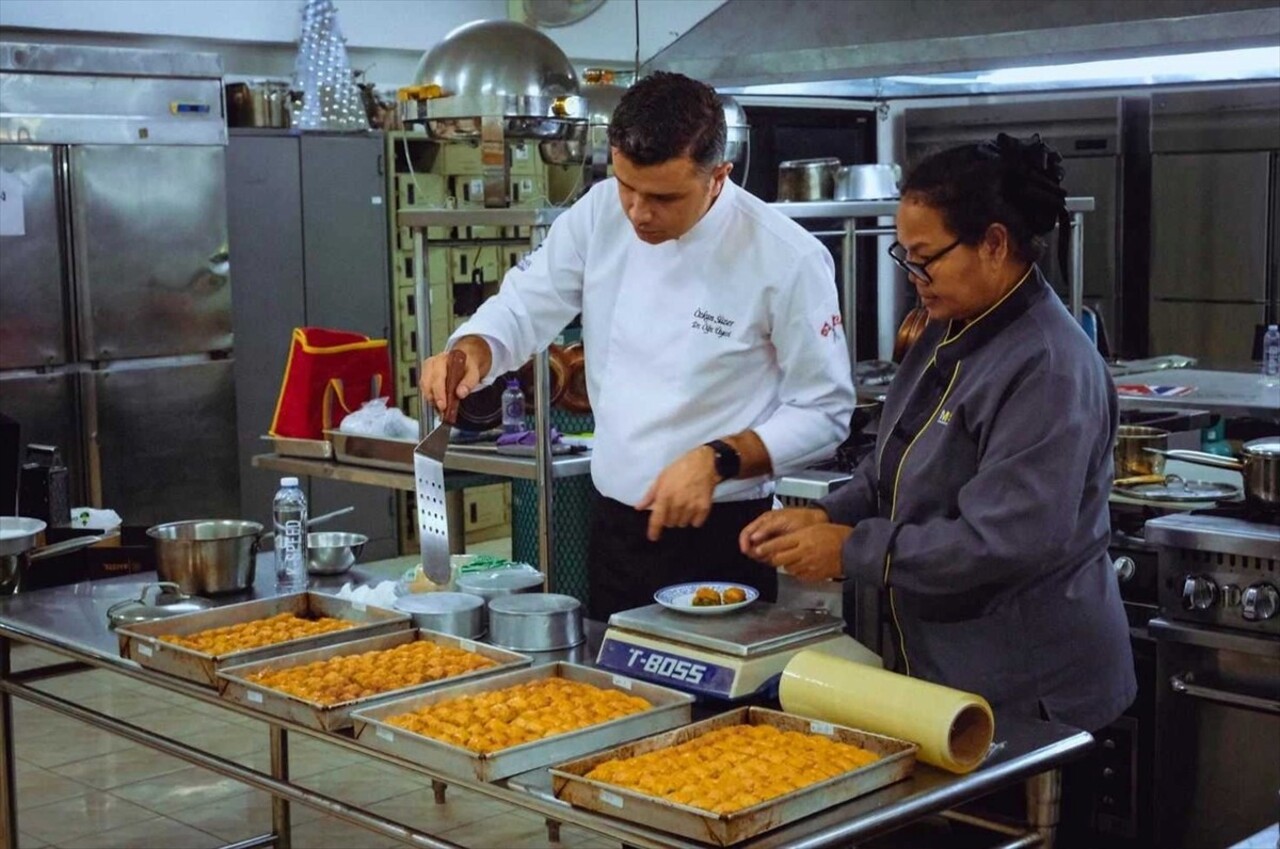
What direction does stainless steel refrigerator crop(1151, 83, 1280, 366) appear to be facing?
toward the camera

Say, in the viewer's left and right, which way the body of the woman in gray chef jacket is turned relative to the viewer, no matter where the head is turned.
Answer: facing the viewer and to the left of the viewer

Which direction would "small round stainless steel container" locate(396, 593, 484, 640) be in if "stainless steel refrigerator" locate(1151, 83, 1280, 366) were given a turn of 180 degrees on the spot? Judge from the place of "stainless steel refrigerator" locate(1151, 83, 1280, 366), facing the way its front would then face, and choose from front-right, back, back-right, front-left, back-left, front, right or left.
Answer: back

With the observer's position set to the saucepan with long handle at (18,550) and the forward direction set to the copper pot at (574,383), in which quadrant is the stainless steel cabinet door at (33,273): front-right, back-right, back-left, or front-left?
front-left

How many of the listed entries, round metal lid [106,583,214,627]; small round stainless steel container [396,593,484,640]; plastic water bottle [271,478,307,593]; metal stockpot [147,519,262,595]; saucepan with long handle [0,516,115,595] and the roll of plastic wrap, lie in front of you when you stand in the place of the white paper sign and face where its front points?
6

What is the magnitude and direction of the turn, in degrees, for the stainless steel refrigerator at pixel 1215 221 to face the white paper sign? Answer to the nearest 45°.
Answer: approximately 45° to its right

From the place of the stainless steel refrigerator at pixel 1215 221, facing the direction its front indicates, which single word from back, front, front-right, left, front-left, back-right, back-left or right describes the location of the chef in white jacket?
front

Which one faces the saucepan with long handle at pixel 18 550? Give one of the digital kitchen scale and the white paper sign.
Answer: the white paper sign

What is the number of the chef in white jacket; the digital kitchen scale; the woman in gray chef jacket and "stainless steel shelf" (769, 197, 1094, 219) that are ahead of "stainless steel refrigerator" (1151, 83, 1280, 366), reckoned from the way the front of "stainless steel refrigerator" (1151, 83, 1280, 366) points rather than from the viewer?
4

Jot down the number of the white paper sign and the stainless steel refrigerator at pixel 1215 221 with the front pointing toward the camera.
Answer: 2

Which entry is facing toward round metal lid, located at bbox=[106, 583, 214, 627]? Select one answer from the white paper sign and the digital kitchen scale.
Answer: the white paper sign

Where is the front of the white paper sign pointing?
toward the camera

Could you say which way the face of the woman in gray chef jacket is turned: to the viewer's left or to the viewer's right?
to the viewer's left

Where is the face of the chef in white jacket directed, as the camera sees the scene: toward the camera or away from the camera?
toward the camera
